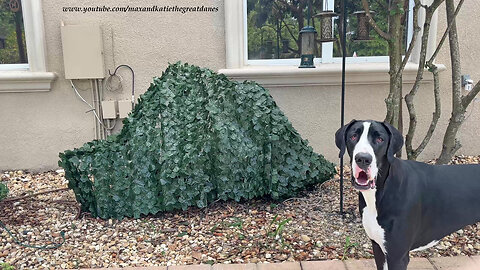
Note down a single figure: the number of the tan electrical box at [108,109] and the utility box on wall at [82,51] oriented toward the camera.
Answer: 2

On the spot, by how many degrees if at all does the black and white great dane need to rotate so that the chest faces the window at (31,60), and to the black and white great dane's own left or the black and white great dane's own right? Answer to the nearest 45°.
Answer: approximately 45° to the black and white great dane's own right

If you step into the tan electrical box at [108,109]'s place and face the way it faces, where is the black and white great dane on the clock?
The black and white great dane is roughly at 11 o'clock from the tan electrical box.

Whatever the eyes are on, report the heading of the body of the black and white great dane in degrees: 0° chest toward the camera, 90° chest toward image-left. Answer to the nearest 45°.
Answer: approximately 45°

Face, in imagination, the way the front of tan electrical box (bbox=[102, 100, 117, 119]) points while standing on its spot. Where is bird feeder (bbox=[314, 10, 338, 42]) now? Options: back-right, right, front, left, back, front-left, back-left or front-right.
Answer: front-left

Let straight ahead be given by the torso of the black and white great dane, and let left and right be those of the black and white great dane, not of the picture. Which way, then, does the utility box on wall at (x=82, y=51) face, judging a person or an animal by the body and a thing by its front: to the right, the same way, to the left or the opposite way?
to the left

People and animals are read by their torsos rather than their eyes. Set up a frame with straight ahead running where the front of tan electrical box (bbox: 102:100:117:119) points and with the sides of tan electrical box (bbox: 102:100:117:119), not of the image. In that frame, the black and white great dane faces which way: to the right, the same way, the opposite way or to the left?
to the right

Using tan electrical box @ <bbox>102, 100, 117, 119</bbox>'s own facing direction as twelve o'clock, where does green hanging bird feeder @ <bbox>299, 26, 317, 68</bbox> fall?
The green hanging bird feeder is roughly at 10 o'clock from the tan electrical box.

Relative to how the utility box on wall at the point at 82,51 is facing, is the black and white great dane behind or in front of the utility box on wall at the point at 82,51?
in front

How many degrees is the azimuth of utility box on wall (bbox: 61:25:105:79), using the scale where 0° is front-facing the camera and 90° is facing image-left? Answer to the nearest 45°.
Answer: approximately 0°

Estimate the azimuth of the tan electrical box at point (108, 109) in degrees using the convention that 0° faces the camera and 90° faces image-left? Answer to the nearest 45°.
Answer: approximately 0°

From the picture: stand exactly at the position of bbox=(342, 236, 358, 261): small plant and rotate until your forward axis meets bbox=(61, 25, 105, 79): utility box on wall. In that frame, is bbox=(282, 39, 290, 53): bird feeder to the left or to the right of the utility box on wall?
right
